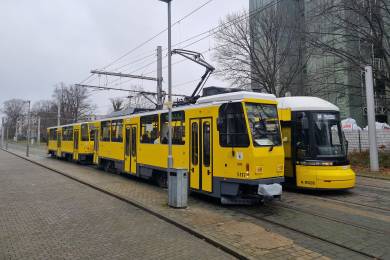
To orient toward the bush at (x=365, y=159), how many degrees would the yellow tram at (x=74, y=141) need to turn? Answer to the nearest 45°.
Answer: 0° — it already faces it

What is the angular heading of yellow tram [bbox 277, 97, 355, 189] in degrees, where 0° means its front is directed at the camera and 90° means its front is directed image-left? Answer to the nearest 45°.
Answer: approximately 315°

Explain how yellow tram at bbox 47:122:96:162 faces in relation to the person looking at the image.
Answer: facing the viewer and to the right of the viewer

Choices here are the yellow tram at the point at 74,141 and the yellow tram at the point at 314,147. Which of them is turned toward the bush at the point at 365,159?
the yellow tram at the point at 74,141

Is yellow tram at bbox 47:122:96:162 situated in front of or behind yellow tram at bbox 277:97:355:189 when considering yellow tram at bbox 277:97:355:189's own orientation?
behind

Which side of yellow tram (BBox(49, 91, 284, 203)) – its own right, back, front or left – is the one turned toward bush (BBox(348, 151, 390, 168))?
left

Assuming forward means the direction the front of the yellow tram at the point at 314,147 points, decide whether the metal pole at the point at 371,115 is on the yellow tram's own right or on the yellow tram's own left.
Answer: on the yellow tram's own left

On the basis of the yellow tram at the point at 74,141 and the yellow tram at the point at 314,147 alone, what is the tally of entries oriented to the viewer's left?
0

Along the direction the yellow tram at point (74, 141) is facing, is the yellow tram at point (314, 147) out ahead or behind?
ahead

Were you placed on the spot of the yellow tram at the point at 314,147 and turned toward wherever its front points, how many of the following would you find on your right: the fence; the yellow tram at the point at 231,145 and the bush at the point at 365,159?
1
